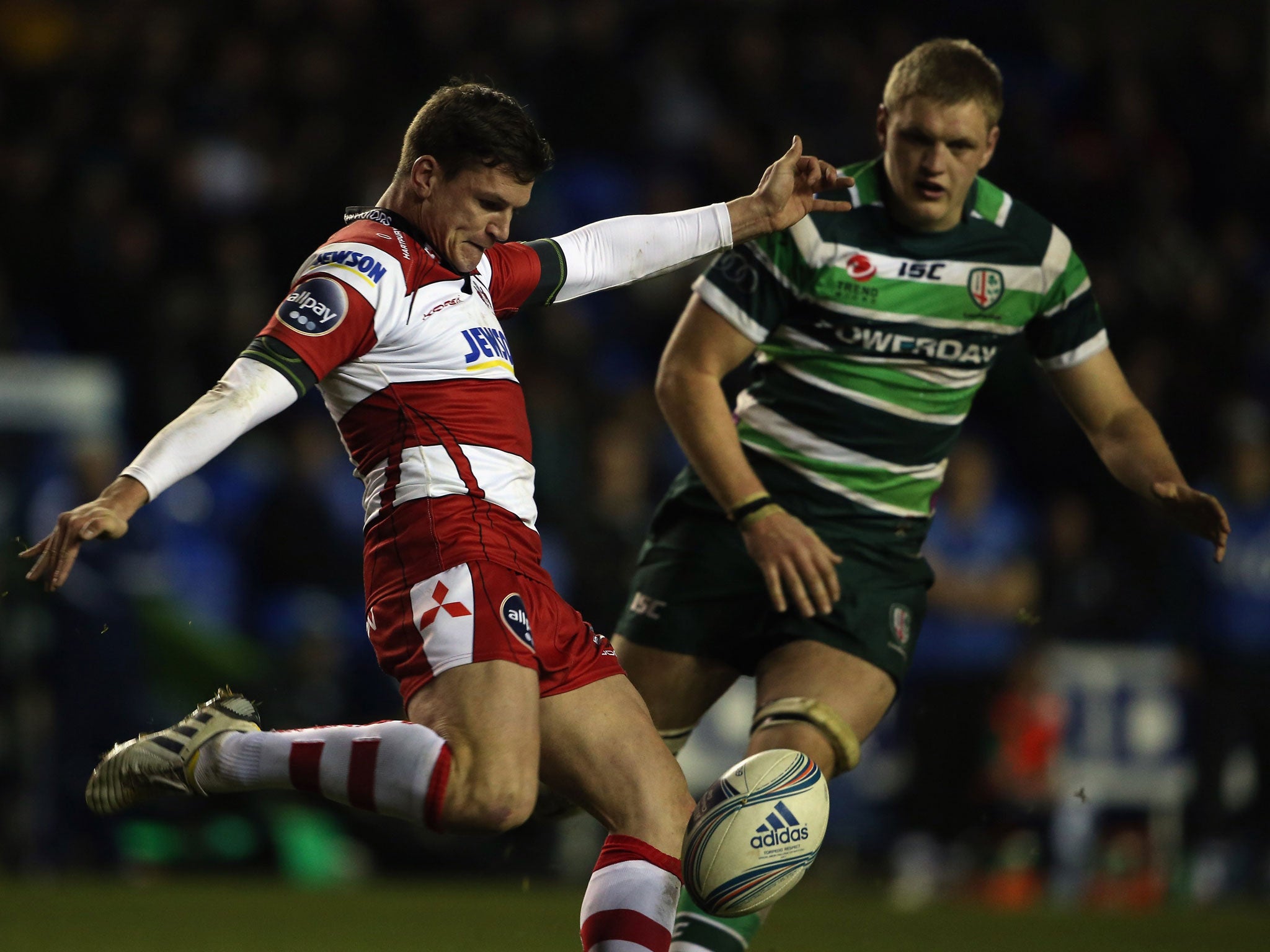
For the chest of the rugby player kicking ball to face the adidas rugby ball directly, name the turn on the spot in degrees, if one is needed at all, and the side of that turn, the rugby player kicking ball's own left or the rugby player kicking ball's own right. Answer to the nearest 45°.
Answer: approximately 45° to the rugby player kicking ball's own left

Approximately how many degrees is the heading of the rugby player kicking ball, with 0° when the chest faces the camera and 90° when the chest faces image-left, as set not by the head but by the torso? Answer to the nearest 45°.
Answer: approximately 315°

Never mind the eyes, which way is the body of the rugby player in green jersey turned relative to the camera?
toward the camera
